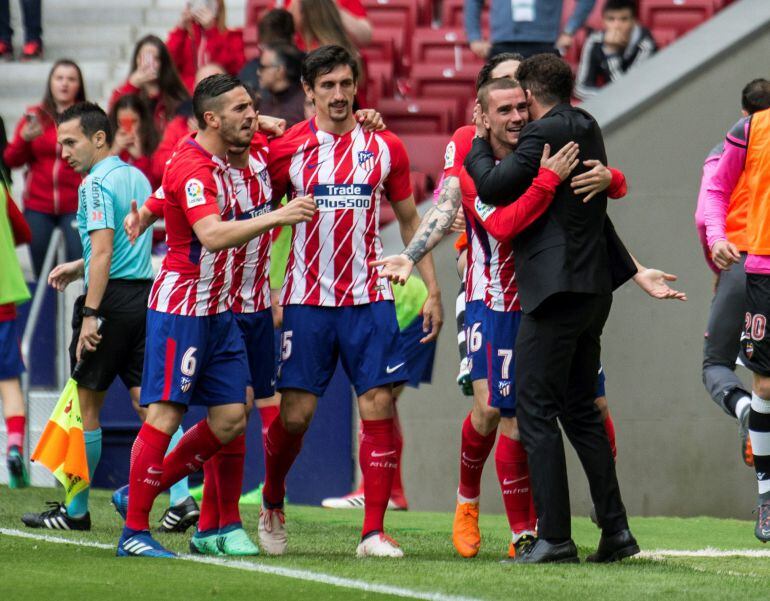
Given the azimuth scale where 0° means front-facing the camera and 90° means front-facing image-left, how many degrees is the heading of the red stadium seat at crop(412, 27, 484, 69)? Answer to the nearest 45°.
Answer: approximately 0°

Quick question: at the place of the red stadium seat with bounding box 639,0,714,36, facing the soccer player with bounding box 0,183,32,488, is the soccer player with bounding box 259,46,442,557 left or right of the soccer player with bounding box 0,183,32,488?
left

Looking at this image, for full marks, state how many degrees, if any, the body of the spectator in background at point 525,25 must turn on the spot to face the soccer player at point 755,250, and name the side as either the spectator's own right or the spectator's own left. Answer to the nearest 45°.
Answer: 0° — they already face them

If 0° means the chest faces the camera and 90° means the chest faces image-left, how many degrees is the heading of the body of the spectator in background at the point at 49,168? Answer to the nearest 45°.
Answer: approximately 0°
